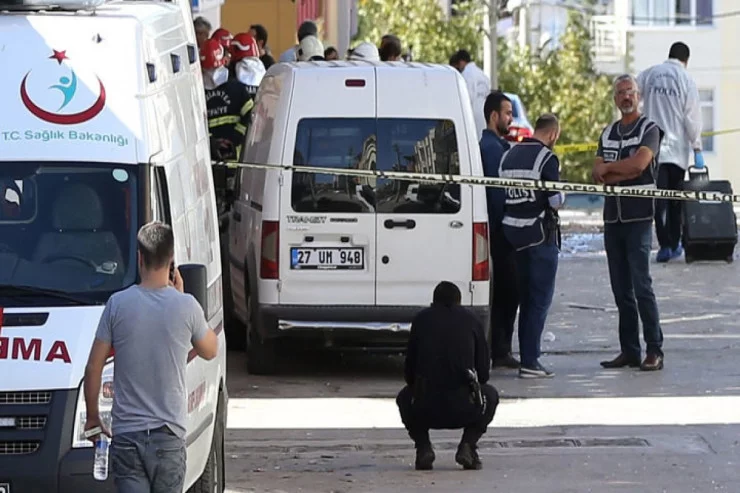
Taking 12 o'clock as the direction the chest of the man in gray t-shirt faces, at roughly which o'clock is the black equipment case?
The black equipment case is roughly at 1 o'clock from the man in gray t-shirt.

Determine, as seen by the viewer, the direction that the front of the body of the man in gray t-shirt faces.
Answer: away from the camera

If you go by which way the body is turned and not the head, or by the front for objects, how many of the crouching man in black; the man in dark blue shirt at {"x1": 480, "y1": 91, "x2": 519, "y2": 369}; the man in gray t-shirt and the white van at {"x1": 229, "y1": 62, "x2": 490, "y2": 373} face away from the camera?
3

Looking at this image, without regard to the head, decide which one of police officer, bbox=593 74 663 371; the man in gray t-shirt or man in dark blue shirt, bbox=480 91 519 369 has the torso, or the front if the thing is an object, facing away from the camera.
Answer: the man in gray t-shirt

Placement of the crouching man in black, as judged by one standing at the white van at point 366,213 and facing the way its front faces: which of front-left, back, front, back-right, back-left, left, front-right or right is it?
back

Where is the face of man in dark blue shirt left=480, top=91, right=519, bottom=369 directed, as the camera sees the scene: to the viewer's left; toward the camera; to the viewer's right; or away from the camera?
to the viewer's right

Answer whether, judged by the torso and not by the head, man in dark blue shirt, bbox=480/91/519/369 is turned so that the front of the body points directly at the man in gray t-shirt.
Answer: no

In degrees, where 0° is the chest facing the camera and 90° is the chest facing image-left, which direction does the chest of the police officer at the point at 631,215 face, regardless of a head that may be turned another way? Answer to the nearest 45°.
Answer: approximately 45°

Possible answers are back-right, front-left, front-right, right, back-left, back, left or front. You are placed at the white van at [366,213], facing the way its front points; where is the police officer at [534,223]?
right

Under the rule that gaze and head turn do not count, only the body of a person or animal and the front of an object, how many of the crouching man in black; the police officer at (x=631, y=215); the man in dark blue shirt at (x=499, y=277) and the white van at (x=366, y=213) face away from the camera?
2

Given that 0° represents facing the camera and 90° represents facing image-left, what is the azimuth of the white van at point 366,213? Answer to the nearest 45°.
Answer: approximately 180°

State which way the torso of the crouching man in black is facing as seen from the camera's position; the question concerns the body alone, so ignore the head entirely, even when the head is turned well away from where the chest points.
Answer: away from the camera

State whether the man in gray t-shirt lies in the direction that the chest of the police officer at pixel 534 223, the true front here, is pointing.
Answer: no

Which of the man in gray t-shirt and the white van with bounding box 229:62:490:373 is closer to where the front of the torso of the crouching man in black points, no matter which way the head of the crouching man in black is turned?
the white van

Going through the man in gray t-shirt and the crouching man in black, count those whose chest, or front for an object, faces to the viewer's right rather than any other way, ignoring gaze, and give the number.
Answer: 0

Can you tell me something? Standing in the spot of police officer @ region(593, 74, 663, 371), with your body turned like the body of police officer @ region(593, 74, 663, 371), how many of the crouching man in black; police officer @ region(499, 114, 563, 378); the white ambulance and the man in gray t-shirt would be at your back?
0

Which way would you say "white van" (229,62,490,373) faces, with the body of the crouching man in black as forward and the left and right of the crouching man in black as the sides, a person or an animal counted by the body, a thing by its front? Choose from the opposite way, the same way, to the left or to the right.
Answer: the same way
